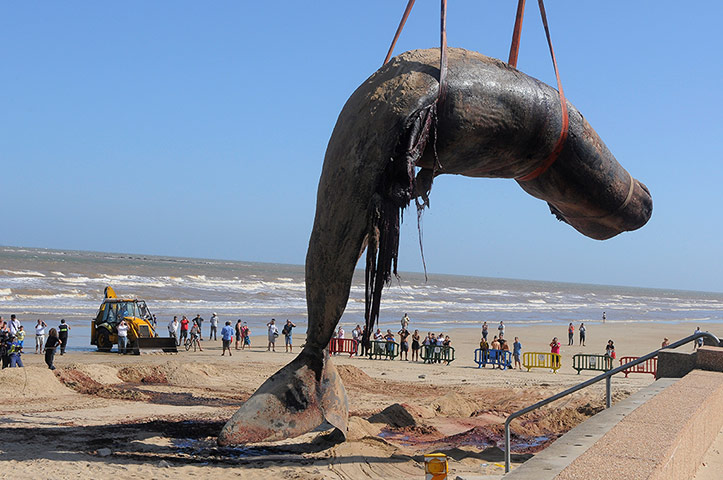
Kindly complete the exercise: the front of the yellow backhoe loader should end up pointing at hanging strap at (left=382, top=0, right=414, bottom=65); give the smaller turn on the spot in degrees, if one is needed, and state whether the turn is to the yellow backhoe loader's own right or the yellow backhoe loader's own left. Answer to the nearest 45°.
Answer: approximately 45° to the yellow backhoe loader's own right

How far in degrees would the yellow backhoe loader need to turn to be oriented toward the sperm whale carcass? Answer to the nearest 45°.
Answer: approximately 45° to its right

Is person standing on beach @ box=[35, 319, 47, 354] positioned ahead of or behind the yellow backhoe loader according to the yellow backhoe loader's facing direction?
behind

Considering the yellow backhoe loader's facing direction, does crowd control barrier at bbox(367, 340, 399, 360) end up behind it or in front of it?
in front

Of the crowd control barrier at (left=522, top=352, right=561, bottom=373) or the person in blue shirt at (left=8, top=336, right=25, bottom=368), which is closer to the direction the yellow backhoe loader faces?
the crowd control barrier

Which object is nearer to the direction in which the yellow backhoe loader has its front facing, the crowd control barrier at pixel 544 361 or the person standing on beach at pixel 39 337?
the crowd control barrier

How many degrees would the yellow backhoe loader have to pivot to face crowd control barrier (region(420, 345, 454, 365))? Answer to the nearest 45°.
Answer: approximately 45° to its left

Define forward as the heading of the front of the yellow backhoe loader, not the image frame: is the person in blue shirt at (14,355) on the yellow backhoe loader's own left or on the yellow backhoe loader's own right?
on the yellow backhoe loader's own right

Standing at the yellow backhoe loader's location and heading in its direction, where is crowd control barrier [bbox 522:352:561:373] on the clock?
The crowd control barrier is roughly at 11 o'clock from the yellow backhoe loader.

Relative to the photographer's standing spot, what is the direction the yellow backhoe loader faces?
facing the viewer and to the right of the viewer

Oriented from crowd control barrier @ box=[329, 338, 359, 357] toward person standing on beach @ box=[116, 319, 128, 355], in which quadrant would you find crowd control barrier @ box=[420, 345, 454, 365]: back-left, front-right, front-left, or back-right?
back-left
